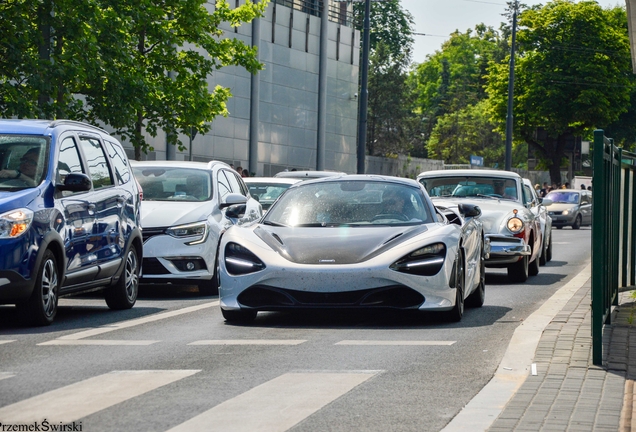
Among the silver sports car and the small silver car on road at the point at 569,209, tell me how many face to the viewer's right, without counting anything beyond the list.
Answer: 0

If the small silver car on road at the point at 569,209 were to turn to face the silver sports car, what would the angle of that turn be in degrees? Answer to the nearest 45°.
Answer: approximately 45° to its left

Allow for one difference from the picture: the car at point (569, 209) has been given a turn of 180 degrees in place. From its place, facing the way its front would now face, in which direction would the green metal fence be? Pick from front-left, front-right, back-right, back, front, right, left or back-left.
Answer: back-right

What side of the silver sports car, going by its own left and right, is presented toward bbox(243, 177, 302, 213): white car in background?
back

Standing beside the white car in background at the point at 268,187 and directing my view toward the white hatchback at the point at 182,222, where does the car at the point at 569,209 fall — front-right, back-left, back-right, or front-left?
back-left

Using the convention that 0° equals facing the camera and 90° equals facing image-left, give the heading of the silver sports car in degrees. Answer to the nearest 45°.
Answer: approximately 0°

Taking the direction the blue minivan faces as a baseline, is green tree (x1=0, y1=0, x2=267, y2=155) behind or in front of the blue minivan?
behind

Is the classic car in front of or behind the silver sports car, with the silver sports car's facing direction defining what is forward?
behind

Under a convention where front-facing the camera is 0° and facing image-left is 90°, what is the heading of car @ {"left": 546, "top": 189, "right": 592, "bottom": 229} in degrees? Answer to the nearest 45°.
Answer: approximately 45°
